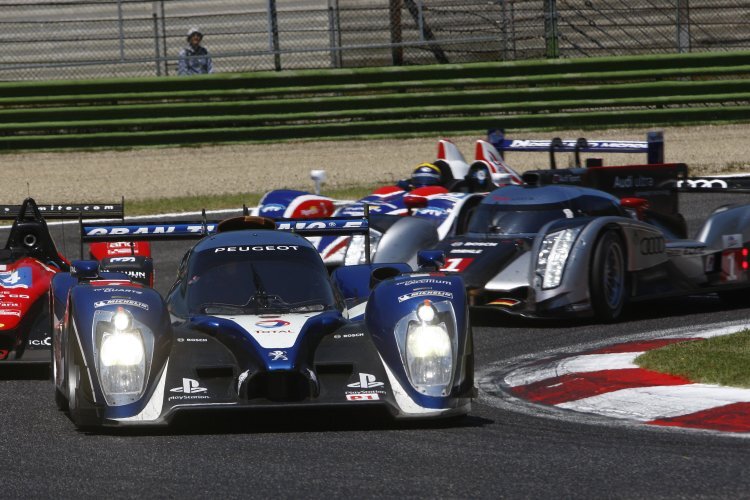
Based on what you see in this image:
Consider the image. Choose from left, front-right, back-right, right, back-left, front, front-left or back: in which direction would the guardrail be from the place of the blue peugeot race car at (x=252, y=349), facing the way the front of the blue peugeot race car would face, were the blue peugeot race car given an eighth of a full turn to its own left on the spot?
back-left

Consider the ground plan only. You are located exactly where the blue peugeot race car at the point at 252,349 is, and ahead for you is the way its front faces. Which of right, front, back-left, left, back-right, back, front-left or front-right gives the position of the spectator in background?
back

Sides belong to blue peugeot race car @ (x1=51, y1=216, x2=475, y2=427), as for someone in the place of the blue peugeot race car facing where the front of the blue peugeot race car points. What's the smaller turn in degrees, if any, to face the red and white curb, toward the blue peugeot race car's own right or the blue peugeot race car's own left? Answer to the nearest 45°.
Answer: approximately 90° to the blue peugeot race car's own left

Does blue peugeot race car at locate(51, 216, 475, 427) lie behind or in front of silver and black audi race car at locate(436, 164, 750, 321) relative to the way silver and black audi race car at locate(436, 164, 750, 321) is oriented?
in front

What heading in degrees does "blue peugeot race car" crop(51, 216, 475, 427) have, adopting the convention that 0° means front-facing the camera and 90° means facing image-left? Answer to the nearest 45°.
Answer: approximately 0°

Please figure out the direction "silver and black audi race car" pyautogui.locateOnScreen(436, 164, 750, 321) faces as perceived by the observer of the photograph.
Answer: facing the viewer and to the left of the viewer

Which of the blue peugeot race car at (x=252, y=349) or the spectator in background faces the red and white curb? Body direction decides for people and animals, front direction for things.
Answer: the spectator in background

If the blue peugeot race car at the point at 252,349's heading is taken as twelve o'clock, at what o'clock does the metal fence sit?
The metal fence is roughly at 6 o'clock from the blue peugeot race car.

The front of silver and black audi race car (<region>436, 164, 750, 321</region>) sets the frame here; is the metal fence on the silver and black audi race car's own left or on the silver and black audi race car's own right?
on the silver and black audi race car's own right

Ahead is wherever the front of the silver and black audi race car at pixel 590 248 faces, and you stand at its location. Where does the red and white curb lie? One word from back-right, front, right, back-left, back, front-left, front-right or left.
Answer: front-left

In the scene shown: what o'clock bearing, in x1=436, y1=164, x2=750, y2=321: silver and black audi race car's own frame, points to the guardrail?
The guardrail is roughly at 4 o'clock from the silver and black audi race car.

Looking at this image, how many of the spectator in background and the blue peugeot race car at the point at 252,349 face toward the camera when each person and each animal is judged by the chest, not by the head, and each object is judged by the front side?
2

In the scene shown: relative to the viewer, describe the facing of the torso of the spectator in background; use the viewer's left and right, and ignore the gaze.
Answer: facing the viewer
